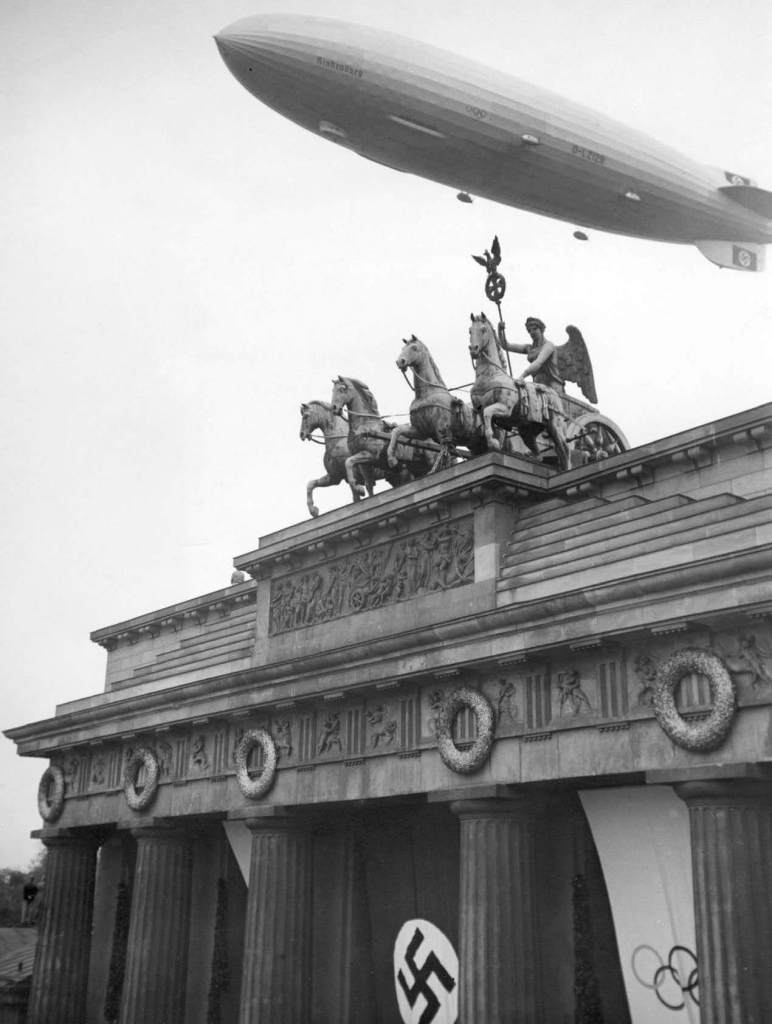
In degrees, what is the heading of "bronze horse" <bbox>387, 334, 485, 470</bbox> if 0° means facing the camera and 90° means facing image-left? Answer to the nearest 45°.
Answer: approximately 45°

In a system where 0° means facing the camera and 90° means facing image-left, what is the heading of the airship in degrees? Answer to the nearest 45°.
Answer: approximately 45°

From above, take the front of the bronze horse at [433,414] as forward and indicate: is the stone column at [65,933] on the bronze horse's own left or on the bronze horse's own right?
on the bronze horse's own right

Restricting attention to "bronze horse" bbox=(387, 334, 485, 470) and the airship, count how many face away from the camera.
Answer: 0
